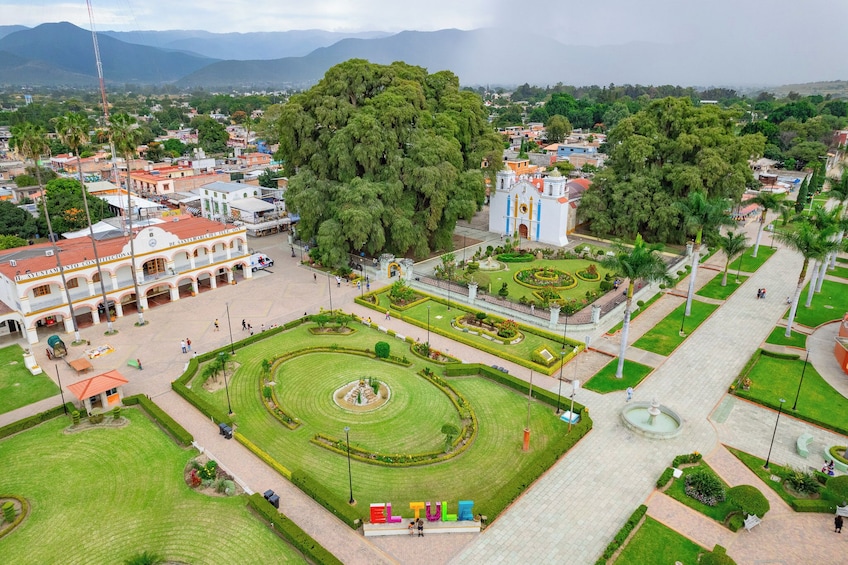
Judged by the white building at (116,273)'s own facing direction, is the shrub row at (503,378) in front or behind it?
in front

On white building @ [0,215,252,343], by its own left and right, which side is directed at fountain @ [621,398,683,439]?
front

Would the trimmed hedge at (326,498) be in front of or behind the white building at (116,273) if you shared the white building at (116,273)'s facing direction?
in front

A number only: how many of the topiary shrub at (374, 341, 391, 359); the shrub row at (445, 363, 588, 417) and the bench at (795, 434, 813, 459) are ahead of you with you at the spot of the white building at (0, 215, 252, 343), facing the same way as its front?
3

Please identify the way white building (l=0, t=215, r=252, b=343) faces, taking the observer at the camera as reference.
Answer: facing the viewer and to the right of the viewer

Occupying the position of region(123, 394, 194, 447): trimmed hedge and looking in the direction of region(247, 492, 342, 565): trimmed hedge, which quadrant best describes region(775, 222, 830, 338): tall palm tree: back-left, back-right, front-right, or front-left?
front-left

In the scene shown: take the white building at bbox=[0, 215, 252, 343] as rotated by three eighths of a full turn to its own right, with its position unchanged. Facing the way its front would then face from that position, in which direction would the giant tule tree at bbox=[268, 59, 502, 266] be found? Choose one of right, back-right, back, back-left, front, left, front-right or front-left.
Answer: back

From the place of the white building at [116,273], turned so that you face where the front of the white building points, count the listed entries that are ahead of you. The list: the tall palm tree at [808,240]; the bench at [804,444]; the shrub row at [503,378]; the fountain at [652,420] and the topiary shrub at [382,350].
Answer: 5

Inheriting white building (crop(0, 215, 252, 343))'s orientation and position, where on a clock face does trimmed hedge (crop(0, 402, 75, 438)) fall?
The trimmed hedge is roughly at 2 o'clock from the white building.

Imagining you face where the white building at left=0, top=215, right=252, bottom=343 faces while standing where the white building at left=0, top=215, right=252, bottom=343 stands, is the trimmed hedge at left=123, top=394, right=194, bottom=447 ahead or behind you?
ahead

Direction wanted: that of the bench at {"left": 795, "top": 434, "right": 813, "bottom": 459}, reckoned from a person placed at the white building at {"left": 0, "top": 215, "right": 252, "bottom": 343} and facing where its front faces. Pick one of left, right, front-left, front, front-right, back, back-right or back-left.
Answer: front

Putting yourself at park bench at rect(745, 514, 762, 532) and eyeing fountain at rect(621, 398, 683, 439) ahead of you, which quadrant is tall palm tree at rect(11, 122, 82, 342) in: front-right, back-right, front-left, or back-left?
front-left

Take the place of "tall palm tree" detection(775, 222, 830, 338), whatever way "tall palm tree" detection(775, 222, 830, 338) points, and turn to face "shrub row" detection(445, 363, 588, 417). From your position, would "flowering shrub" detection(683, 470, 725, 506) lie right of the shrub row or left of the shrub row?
left

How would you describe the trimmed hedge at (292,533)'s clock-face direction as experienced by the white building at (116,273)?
The trimmed hedge is roughly at 1 o'clock from the white building.
